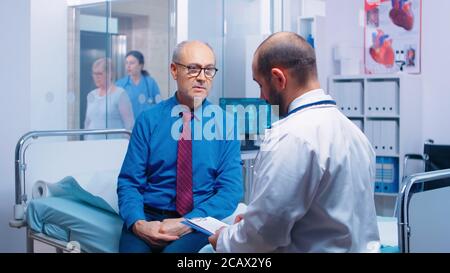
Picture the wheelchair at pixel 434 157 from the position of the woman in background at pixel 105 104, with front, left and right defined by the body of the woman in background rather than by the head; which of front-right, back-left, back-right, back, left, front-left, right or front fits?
back-left

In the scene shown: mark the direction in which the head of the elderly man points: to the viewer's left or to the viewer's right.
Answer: to the viewer's right

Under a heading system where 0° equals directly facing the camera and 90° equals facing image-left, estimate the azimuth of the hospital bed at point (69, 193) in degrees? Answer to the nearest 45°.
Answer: approximately 315°

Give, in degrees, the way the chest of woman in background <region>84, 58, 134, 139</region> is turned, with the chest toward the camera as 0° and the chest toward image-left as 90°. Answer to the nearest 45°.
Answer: approximately 45°

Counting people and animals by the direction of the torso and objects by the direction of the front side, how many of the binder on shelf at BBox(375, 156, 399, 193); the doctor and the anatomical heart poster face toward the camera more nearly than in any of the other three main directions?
2

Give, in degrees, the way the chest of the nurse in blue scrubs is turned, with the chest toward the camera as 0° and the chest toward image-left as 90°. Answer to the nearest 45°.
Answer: approximately 45°

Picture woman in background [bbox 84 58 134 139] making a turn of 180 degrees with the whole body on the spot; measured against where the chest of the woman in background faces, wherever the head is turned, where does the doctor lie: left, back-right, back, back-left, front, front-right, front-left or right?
back-right

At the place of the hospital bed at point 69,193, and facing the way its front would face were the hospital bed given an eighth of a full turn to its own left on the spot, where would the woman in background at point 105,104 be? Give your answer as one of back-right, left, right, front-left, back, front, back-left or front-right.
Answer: left

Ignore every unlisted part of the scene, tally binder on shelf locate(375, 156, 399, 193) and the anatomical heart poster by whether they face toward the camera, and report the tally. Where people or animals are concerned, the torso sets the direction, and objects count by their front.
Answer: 2

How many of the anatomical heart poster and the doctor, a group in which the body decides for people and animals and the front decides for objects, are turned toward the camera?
1

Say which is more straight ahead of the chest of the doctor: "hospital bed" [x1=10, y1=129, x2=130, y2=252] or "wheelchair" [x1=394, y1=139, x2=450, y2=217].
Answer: the hospital bed

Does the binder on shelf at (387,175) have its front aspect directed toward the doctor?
yes

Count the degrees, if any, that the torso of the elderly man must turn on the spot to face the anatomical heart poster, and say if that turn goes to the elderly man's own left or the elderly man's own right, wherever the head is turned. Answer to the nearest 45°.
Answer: approximately 90° to the elderly man's own left
